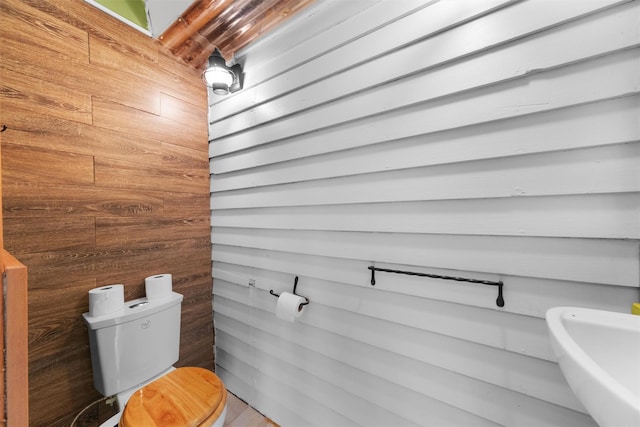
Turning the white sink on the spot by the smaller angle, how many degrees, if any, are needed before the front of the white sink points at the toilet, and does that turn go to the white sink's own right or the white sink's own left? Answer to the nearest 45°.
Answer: approximately 45° to the white sink's own right

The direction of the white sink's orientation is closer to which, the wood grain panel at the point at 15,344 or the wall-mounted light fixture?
the wood grain panel

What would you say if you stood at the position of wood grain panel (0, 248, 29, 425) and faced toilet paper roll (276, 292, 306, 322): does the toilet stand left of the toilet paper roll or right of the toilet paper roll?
left

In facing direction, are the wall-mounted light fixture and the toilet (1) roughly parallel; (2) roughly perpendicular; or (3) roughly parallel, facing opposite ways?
roughly perpendicular

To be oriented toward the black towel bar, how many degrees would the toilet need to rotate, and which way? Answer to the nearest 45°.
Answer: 0° — it already faces it

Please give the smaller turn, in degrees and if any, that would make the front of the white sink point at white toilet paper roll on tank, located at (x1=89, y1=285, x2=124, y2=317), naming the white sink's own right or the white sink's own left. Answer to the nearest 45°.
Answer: approximately 45° to the white sink's own right
